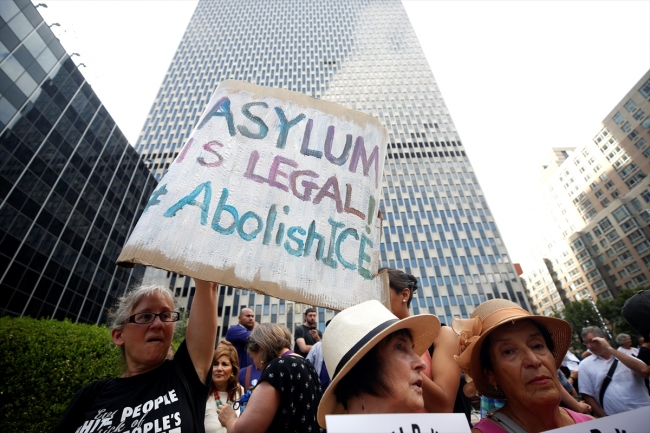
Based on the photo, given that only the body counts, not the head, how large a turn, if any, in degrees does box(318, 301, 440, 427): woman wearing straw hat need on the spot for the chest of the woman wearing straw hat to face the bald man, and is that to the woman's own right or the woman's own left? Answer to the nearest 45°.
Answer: approximately 135° to the woman's own left

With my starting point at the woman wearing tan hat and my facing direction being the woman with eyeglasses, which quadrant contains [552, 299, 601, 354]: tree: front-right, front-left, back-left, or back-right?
back-right

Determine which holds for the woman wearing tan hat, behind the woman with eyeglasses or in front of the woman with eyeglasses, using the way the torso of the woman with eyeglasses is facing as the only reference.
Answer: in front

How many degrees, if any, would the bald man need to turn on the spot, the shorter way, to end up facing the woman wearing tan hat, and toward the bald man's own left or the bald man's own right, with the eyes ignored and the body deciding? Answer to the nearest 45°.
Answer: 0° — they already face them

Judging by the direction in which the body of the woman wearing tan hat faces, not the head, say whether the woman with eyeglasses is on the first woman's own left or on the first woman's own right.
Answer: on the first woman's own right

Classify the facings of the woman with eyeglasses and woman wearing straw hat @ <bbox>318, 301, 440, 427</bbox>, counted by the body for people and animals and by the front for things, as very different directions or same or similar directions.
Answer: same or similar directions

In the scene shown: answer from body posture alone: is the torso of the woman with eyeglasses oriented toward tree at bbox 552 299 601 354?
no

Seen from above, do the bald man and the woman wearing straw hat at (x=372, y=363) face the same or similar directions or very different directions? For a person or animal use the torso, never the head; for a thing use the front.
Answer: same or similar directions

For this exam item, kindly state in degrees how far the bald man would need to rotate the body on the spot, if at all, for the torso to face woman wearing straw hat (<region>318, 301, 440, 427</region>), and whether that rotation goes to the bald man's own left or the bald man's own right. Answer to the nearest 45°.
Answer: approximately 45° to the bald man's own right

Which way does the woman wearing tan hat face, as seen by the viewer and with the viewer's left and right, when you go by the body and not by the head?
facing the viewer and to the right of the viewer

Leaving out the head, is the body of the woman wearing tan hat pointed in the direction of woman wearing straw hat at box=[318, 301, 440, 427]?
no

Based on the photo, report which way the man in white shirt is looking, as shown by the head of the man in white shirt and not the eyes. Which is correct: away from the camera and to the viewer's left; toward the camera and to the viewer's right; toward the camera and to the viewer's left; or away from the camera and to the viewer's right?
toward the camera and to the viewer's left

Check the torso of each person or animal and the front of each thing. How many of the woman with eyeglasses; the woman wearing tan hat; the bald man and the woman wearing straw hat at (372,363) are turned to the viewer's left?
0

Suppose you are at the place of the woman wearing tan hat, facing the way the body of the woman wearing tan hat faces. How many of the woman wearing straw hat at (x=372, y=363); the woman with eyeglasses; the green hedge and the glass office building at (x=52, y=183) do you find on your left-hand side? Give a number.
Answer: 0

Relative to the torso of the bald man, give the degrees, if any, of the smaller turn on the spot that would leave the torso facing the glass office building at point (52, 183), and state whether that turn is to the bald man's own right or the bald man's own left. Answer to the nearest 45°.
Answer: approximately 180°

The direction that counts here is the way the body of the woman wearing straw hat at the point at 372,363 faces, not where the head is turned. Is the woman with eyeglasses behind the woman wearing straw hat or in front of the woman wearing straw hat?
behind

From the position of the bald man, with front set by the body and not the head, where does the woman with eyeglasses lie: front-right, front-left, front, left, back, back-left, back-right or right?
front-right

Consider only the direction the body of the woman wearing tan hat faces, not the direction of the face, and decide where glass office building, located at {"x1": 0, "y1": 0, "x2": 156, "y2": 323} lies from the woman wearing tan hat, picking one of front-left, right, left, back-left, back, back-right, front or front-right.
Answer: back-right
